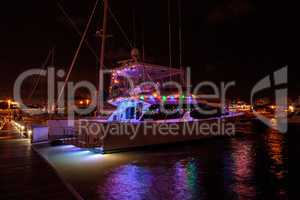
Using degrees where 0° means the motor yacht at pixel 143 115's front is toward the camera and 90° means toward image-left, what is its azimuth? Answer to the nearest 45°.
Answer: approximately 225°

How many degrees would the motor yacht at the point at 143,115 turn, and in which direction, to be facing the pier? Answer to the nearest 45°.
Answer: approximately 135° to its right
